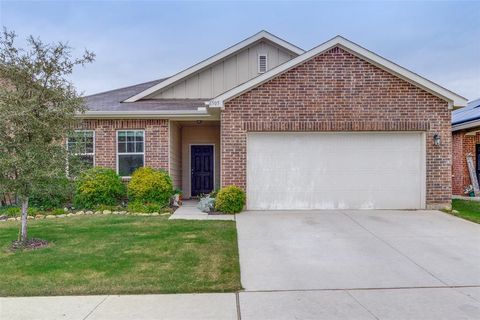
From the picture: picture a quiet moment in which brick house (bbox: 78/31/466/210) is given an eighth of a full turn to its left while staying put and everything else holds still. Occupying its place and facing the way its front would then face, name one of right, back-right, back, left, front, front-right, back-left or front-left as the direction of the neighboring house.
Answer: left

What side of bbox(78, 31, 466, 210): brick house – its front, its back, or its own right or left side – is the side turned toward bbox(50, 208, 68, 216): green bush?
right

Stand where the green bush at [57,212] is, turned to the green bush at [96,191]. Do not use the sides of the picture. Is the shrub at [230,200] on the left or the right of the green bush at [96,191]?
right

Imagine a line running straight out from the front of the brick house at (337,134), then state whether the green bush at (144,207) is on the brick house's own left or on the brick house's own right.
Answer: on the brick house's own right

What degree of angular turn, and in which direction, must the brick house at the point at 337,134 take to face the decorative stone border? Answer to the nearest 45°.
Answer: approximately 90° to its right

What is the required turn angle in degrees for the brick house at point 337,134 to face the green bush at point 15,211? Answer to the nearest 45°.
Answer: approximately 90° to its right

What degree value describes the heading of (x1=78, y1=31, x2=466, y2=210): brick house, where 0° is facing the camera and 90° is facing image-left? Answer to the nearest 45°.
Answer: approximately 0°
